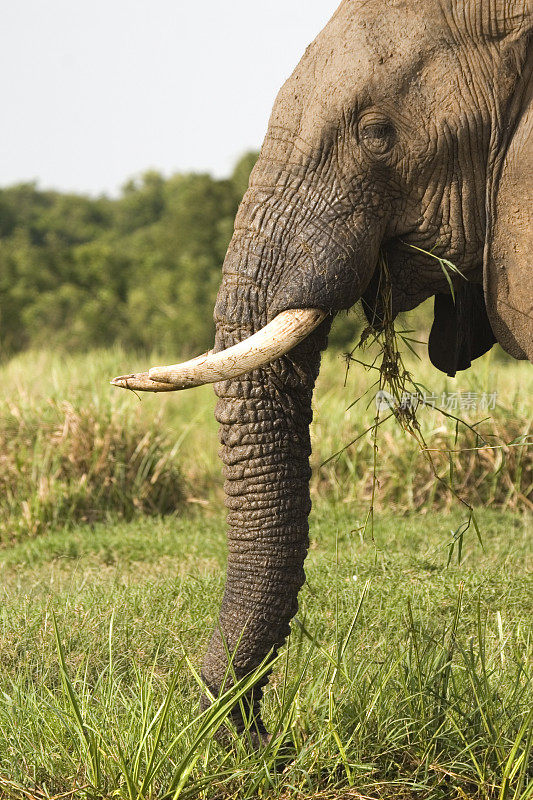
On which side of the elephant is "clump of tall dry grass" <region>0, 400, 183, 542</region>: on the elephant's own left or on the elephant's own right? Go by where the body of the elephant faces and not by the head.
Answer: on the elephant's own right

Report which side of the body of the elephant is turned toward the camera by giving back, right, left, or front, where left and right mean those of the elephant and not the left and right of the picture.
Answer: left
